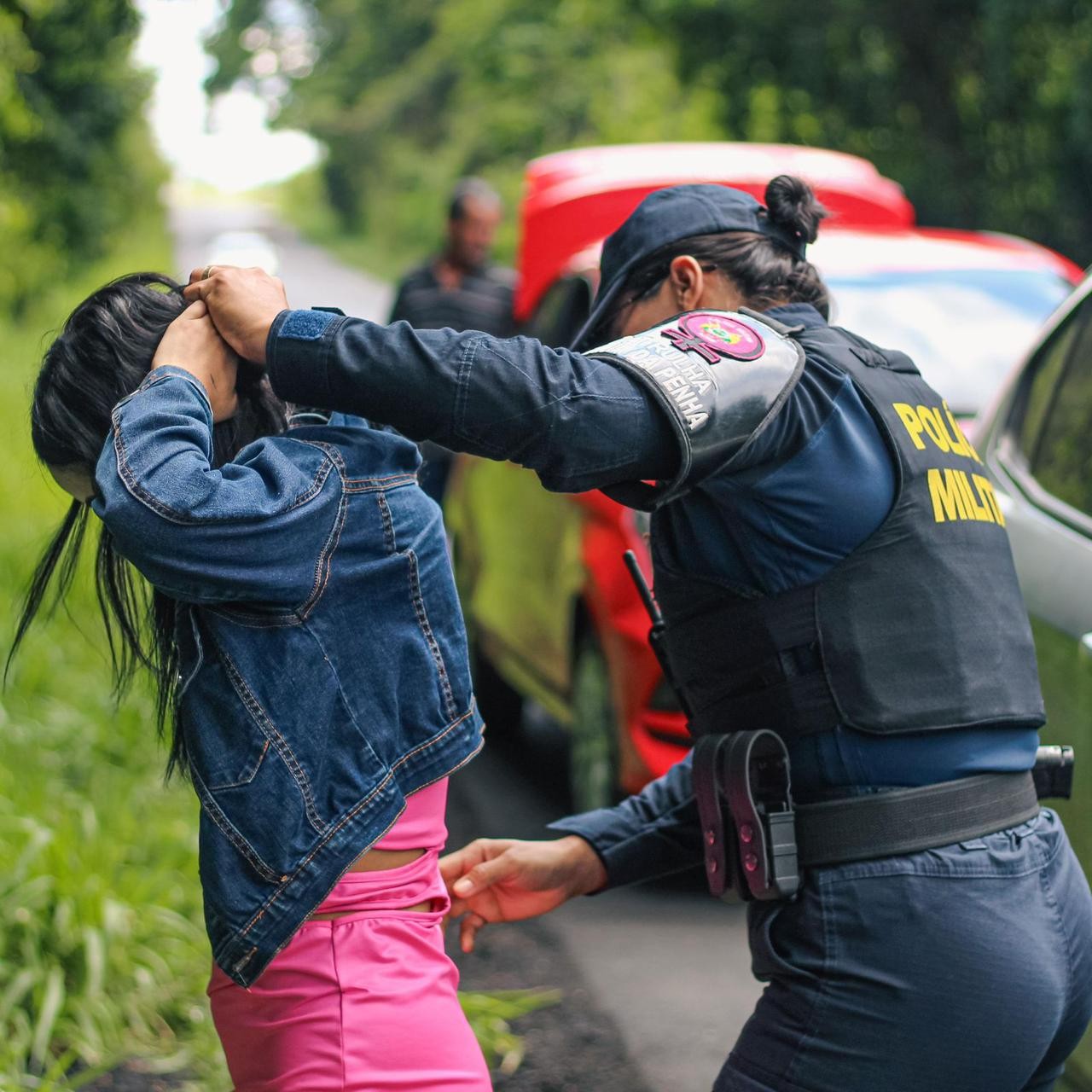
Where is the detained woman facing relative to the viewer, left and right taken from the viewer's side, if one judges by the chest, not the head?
facing to the left of the viewer

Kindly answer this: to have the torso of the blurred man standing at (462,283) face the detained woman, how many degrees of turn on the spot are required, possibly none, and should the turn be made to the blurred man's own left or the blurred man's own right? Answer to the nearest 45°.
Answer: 0° — they already face them

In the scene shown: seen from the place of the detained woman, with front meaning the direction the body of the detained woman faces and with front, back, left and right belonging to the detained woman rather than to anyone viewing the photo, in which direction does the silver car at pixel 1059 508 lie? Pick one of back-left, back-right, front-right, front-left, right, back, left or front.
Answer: back-right

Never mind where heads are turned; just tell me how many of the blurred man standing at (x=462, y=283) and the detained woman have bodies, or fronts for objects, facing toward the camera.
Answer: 1

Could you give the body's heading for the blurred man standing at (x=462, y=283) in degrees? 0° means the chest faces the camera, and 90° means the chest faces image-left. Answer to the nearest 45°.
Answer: approximately 0°

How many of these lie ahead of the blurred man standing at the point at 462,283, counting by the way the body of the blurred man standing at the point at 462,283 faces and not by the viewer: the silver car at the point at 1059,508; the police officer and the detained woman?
3
